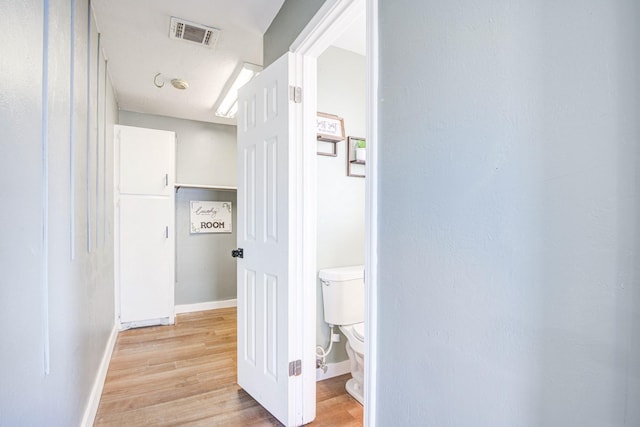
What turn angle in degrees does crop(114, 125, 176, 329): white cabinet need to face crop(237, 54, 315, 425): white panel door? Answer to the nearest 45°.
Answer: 0° — it already faces it

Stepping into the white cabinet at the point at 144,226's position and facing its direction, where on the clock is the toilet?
The toilet is roughly at 11 o'clock from the white cabinet.

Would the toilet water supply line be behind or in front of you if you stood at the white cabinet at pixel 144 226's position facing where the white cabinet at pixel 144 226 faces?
in front

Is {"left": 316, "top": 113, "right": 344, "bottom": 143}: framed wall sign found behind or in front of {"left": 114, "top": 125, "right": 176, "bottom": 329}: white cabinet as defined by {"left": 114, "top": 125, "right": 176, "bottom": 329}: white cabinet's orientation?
in front

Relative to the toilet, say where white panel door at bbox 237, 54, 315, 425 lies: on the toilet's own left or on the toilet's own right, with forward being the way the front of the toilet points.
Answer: on the toilet's own right

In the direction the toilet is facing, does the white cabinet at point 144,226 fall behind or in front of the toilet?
behind

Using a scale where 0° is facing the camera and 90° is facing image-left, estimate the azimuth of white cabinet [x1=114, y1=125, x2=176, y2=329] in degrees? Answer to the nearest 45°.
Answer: approximately 0°
